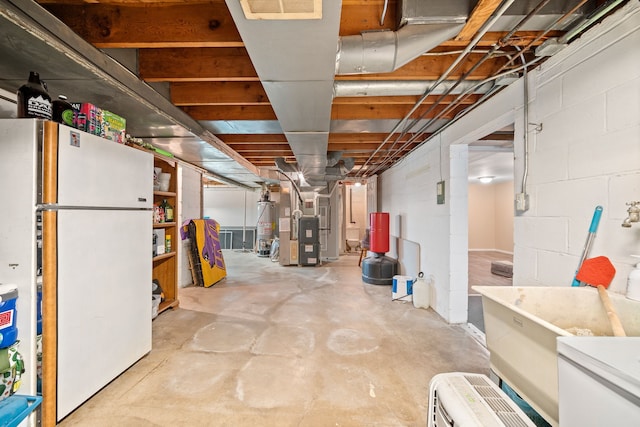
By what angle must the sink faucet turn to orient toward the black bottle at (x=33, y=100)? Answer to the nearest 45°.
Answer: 0° — it already faces it

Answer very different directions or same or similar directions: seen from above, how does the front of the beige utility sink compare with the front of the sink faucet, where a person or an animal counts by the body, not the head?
same or similar directions

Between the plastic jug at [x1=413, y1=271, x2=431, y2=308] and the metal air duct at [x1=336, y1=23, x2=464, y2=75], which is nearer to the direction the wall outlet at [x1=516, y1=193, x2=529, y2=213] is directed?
the metal air duct

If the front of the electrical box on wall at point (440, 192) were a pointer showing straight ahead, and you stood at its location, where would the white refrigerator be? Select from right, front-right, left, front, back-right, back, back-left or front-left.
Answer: front

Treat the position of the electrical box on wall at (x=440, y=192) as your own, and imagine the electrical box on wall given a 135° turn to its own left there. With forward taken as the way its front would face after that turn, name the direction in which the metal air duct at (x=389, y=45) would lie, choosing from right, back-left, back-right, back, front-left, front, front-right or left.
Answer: right

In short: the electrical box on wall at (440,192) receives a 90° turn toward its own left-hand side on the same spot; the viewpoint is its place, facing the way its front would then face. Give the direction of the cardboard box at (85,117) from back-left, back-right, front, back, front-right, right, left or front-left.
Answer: right

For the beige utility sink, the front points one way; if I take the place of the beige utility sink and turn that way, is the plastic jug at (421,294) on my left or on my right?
on my right

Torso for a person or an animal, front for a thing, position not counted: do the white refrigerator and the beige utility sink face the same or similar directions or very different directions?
very different directions

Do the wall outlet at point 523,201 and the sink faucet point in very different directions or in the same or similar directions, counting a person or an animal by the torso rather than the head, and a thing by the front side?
same or similar directions

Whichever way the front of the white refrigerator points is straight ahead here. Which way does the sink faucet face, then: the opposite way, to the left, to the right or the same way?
the opposite way

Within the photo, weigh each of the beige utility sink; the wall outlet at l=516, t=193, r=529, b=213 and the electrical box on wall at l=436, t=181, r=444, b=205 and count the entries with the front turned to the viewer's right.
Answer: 0

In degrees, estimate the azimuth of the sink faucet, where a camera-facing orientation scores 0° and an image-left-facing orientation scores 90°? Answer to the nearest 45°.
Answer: approximately 45°

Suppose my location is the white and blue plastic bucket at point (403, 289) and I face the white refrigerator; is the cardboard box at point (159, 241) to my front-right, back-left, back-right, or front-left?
front-right

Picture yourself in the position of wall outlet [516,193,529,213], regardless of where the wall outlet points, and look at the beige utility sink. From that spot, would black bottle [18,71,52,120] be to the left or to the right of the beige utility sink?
right

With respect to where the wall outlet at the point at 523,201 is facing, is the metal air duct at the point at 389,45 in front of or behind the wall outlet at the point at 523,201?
in front

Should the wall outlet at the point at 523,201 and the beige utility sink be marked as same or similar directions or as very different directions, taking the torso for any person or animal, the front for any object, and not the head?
same or similar directions

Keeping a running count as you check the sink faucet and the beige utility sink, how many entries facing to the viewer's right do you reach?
0

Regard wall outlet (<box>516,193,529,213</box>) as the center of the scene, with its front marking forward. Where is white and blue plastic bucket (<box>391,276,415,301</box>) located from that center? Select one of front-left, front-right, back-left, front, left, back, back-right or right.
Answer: right
